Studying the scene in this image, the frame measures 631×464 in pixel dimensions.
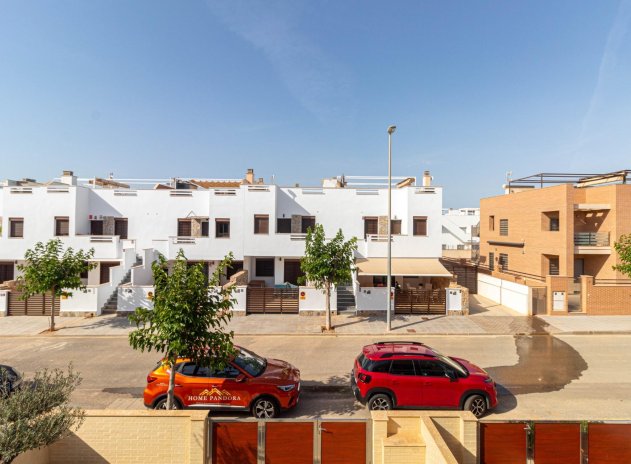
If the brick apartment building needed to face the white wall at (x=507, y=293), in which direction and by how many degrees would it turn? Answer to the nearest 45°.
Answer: approximately 45° to its right

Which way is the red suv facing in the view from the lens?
facing to the right of the viewer

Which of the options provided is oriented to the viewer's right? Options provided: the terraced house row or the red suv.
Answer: the red suv

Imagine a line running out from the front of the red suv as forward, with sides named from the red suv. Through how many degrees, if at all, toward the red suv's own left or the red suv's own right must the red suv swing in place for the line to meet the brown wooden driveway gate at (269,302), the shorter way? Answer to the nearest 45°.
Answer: approximately 135° to the red suv's own left

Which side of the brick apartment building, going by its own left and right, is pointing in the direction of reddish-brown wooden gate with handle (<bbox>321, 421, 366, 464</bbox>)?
front

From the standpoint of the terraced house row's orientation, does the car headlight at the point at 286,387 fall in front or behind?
in front

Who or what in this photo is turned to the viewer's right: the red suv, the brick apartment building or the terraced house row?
the red suv

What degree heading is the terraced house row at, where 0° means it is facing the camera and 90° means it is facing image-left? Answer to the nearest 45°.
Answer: approximately 0°

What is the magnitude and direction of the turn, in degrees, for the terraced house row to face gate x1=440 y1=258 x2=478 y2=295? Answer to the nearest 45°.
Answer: approximately 90° to its left

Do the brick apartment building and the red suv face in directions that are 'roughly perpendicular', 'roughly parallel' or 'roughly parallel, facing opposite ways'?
roughly perpendicular

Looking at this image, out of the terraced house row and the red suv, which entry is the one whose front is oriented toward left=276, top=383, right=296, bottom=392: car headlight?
the terraced house row

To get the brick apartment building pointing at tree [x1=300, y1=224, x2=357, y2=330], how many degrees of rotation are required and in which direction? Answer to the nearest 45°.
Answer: approximately 45° to its right
